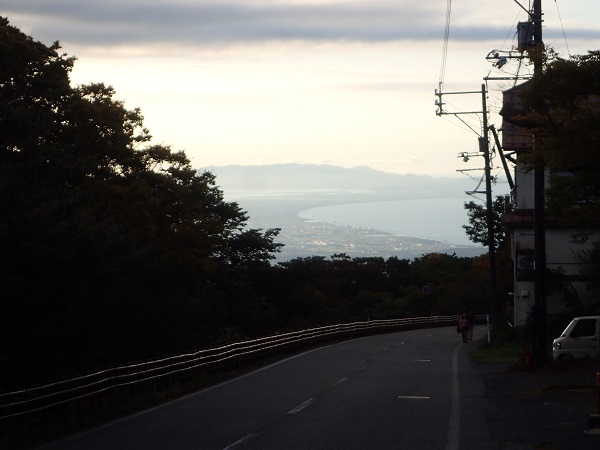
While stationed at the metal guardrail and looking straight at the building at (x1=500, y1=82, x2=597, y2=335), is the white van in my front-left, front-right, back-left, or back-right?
front-right

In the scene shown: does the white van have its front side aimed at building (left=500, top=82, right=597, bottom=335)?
no

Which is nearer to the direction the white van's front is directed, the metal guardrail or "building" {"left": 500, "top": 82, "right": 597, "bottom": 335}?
the metal guardrail

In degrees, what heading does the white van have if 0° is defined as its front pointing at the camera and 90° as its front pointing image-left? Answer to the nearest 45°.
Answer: approximately 90°

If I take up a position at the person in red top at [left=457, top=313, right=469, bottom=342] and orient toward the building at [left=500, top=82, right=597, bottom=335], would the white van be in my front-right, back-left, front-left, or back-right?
front-right

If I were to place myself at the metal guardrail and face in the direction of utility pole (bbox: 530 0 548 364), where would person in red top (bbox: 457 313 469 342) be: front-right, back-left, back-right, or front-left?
front-left

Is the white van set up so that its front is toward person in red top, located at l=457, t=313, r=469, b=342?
no
